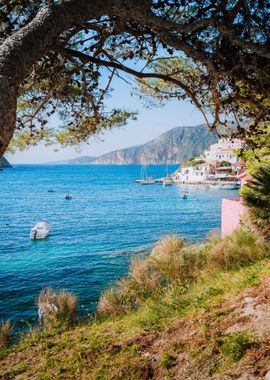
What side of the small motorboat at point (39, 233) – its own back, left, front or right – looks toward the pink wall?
right

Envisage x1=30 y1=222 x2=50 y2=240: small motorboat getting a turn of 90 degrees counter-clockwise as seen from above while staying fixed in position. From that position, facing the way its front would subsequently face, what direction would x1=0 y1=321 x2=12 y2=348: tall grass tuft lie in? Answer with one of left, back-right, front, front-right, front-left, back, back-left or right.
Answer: back-left

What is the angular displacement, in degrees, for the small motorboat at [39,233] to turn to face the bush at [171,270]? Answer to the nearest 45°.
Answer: approximately 135° to its right

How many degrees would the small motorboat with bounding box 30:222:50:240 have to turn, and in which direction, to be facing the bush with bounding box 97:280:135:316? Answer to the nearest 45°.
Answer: approximately 135° to its right

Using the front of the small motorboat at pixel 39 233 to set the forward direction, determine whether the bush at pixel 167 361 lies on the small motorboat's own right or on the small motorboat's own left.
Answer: on the small motorboat's own right

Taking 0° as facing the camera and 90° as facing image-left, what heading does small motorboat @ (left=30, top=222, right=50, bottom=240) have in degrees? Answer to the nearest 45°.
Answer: approximately 225°
